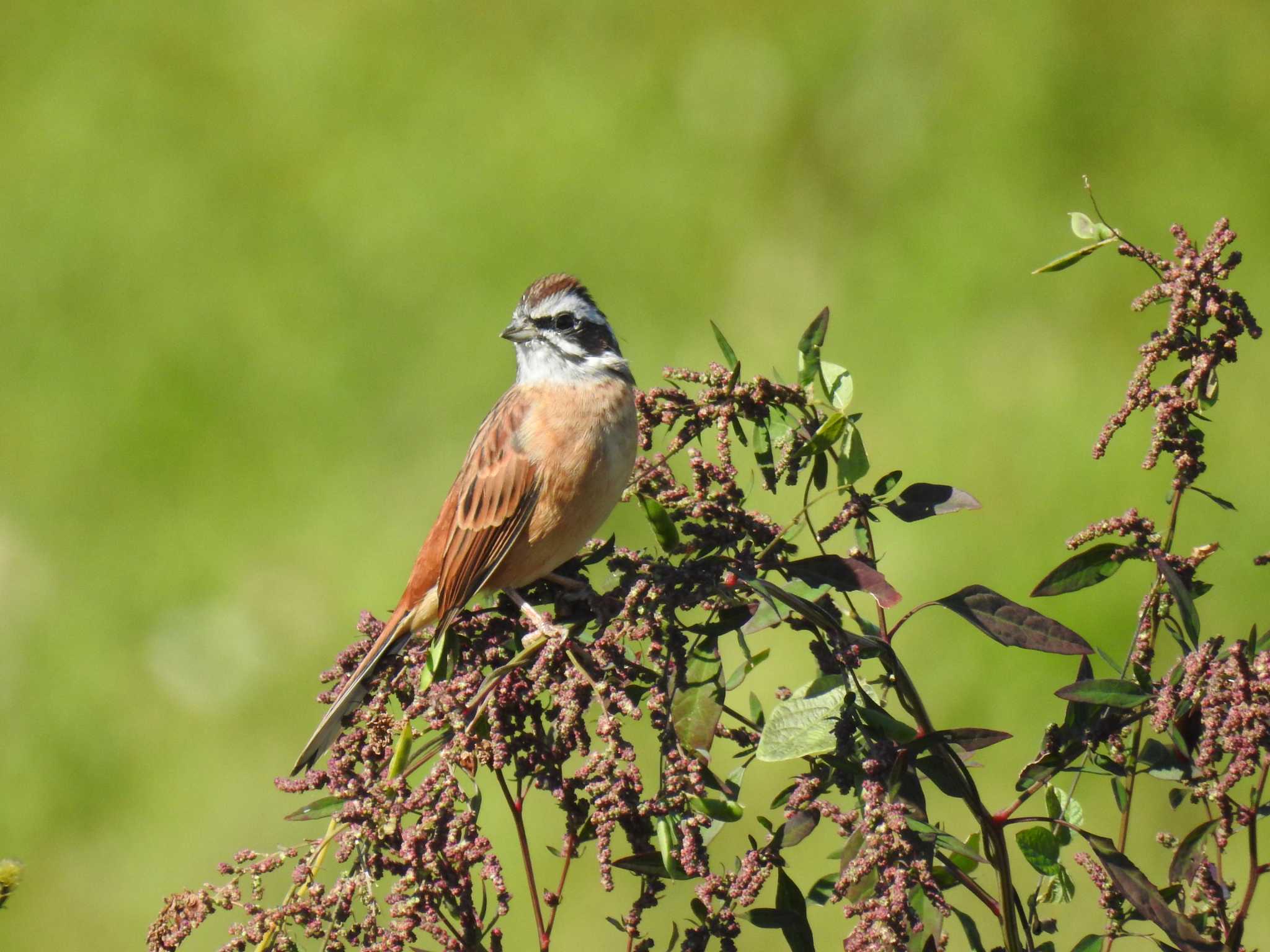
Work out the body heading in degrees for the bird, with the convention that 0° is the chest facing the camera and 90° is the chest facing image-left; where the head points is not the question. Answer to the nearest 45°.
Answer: approximately 270°
